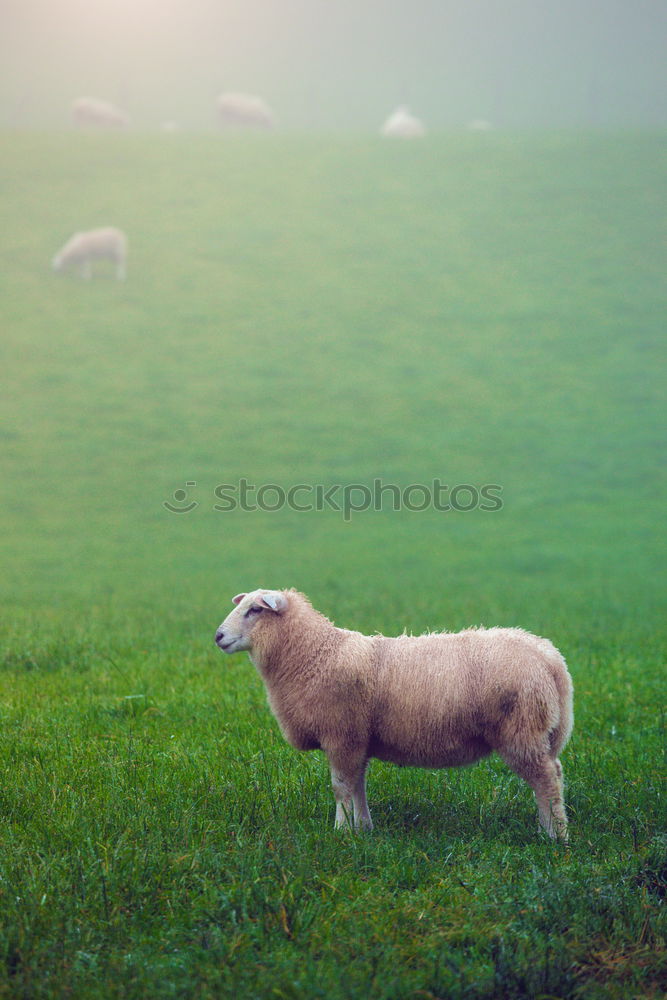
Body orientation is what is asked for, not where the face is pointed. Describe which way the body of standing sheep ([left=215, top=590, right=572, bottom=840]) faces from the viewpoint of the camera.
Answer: to the viewer's left

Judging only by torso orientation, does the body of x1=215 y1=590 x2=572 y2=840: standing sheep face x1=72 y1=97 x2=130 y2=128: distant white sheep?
no

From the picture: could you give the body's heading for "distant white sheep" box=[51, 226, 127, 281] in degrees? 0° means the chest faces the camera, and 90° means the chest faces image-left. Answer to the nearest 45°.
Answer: approximately 90°

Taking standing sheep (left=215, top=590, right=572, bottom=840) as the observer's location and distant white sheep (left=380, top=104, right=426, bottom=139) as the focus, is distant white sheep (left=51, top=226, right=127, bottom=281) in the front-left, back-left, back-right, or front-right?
front-left

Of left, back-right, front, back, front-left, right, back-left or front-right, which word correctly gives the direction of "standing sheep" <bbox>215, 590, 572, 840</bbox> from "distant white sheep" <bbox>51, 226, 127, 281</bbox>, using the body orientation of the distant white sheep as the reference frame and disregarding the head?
left

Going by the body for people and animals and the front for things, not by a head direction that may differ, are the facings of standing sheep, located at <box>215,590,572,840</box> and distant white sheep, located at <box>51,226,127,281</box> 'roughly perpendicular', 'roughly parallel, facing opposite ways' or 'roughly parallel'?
roughly parallel

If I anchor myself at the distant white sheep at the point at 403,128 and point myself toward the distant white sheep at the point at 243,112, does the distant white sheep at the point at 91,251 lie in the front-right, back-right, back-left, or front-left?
front-left

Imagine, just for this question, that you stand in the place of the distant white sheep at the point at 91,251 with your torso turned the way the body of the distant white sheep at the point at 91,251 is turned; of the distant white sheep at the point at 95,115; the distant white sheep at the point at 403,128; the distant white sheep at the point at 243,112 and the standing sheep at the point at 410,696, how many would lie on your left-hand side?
1

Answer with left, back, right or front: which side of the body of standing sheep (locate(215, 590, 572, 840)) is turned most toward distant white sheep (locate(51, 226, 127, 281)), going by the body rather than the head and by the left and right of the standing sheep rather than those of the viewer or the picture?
right

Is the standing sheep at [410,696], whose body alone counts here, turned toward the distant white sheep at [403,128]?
no

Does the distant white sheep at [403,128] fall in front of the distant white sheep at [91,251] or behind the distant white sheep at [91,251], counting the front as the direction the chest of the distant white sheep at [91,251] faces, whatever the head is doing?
behind

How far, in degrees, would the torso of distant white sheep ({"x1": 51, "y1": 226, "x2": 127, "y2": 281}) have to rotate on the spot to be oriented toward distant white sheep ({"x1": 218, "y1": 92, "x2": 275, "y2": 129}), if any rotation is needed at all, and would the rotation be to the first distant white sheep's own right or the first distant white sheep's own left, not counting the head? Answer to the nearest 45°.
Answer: approximately 135° to the first distant white sheep's own right

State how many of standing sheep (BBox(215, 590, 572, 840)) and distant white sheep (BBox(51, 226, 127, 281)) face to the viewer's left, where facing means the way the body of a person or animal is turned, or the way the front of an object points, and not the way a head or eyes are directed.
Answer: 2

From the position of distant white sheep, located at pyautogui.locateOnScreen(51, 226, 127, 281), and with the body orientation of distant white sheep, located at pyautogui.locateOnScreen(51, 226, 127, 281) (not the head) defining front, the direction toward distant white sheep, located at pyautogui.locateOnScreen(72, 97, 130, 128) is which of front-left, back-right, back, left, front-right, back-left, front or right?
right

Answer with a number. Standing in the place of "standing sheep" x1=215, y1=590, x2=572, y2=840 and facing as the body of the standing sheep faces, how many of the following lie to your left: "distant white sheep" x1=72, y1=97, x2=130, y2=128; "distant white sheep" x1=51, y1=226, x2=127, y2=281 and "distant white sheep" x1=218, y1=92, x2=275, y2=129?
0
